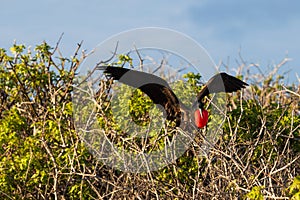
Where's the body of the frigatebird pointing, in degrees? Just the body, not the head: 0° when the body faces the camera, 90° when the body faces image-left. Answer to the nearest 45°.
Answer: approximately 315°
